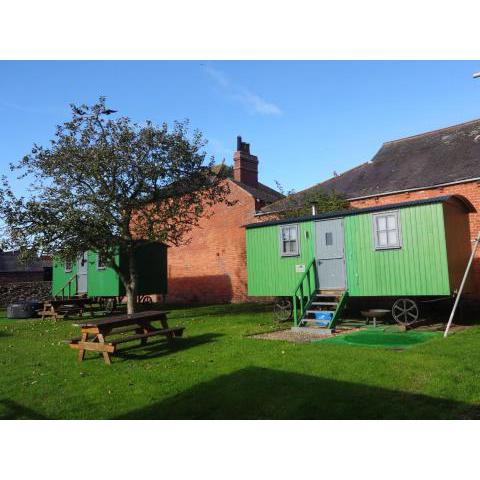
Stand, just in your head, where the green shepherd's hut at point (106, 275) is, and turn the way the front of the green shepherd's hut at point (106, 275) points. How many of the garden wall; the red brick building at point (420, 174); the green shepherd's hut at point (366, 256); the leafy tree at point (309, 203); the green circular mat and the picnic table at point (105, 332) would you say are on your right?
1

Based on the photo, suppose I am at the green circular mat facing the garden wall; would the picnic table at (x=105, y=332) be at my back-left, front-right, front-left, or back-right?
front-left

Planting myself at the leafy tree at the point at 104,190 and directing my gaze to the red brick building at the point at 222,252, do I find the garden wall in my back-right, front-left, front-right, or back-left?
front-left

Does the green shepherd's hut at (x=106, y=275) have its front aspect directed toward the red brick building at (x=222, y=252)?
no

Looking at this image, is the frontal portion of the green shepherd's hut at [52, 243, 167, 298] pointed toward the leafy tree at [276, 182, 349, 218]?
no

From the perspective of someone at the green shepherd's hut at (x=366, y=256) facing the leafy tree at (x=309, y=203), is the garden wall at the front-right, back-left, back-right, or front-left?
front-left

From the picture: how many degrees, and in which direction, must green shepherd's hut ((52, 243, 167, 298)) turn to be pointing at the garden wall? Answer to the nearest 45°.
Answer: approximately 90° to its right

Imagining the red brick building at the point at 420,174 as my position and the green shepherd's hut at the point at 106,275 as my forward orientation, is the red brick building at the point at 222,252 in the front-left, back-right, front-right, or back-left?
front-right

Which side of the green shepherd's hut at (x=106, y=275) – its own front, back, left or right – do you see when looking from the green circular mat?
left

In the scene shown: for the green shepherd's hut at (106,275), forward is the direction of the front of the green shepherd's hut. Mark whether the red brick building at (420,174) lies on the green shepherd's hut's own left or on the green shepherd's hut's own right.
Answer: on the green shepherd's hut's own left

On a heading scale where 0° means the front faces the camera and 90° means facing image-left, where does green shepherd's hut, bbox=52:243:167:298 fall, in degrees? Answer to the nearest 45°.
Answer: approximately 45°

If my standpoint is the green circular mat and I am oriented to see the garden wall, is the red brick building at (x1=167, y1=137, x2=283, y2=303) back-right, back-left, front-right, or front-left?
front-right

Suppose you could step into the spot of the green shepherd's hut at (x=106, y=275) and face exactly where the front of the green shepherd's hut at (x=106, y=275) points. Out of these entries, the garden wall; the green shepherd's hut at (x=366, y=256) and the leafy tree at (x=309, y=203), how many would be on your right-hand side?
1

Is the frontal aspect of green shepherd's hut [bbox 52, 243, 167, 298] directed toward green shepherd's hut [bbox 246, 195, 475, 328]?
no

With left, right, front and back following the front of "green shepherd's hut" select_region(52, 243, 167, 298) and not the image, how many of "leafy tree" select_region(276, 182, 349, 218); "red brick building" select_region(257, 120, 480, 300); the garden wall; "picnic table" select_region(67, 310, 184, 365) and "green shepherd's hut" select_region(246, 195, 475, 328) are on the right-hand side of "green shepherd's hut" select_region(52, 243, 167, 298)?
1

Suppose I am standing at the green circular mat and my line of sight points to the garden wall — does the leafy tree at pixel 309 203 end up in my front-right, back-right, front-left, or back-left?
front-right

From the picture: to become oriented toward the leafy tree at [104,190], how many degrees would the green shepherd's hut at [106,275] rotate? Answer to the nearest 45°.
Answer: approximately 45° to its left
